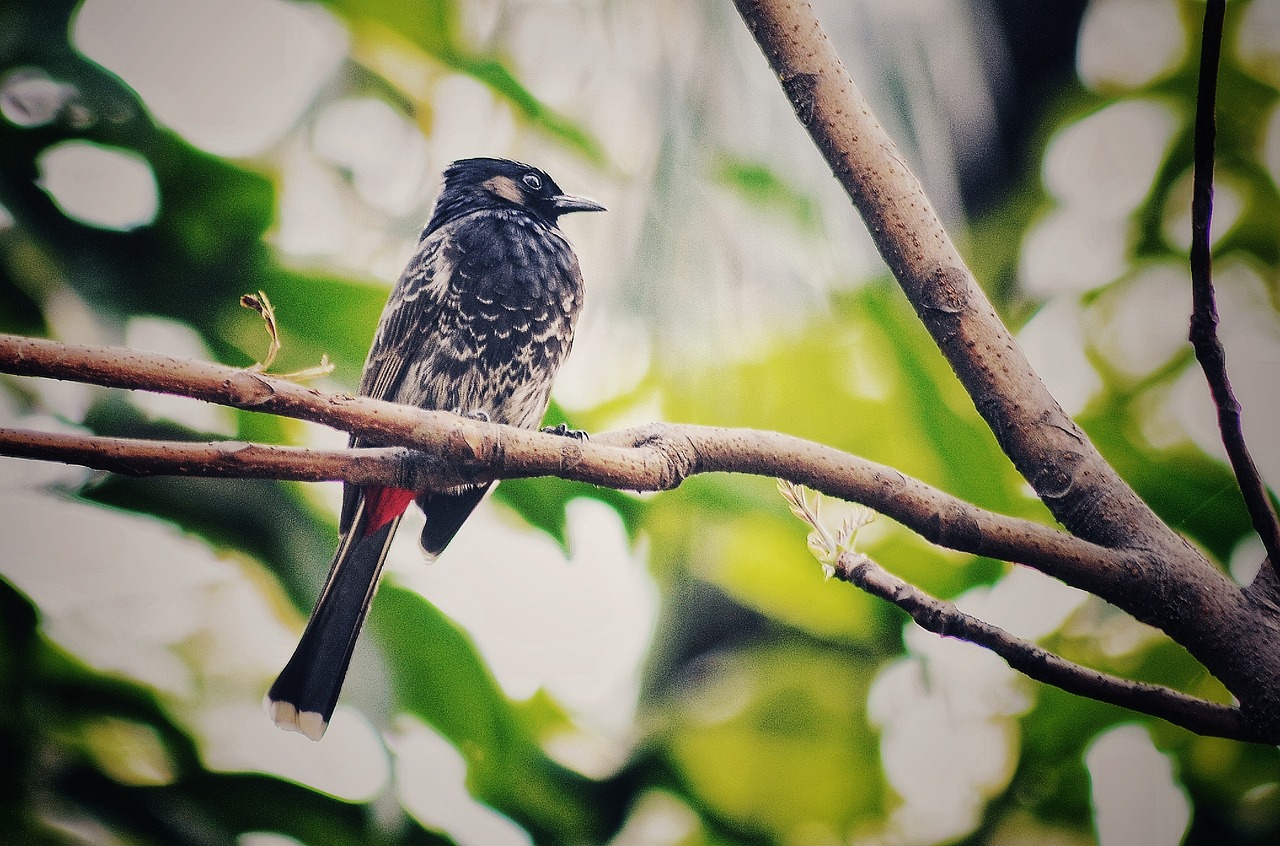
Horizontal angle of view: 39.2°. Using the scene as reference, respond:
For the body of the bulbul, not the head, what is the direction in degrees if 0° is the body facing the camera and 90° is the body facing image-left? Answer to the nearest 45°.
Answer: approximately 315°
